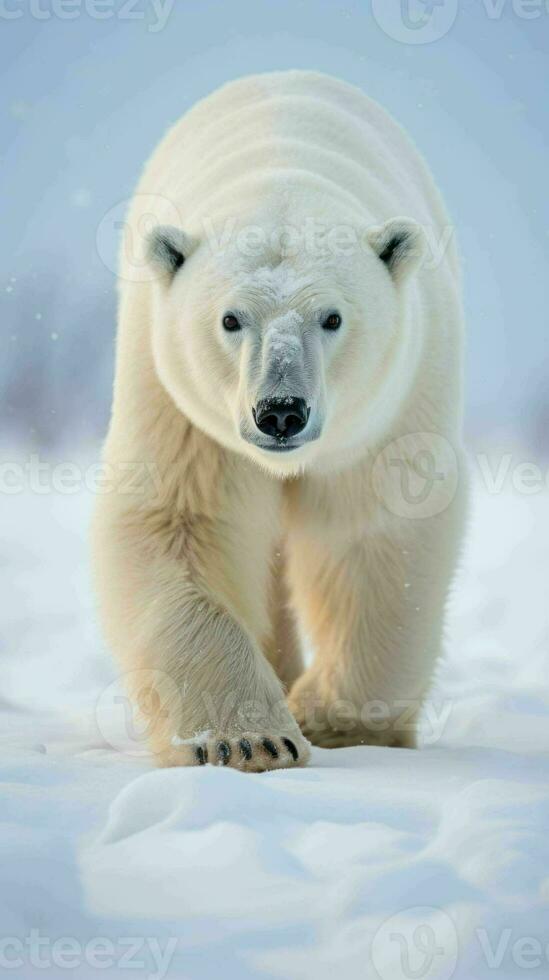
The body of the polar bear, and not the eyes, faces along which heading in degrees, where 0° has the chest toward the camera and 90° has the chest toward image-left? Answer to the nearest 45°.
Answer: approximately 0°
